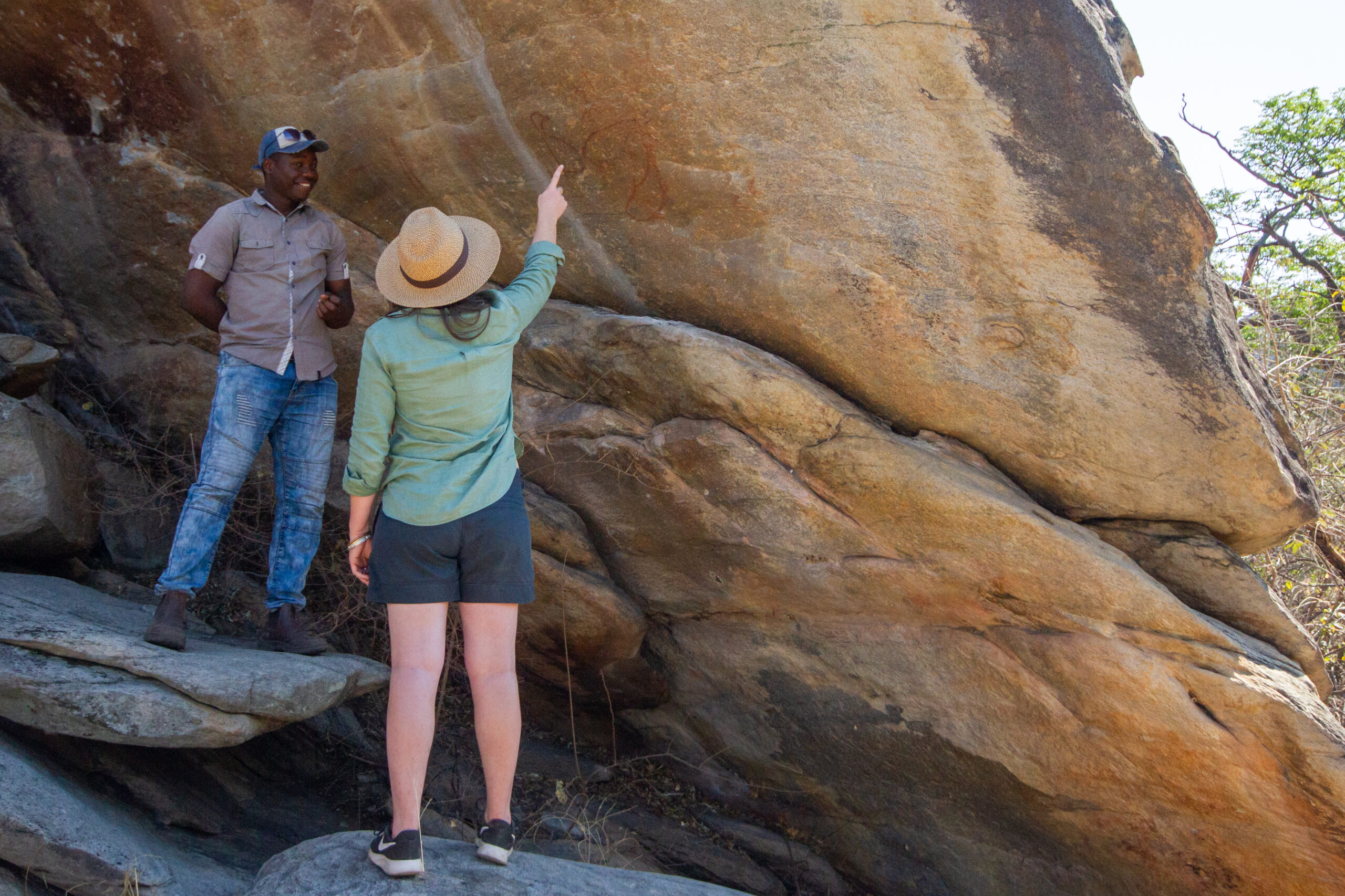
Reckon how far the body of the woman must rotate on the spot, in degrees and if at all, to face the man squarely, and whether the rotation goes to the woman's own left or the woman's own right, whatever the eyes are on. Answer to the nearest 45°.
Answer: approximately 45° to the woman's own left

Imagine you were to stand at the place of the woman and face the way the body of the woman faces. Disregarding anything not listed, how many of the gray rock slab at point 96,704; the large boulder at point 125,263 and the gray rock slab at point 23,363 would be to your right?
0

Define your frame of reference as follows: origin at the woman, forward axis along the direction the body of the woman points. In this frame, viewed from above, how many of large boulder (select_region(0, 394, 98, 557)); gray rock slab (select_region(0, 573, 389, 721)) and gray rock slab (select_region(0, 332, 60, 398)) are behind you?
0

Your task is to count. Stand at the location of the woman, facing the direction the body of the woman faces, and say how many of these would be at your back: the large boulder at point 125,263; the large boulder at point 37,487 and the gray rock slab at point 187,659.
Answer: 0

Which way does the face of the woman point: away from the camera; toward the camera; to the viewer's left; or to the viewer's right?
away from the camera

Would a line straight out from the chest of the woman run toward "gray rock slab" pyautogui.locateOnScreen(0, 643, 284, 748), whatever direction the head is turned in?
no

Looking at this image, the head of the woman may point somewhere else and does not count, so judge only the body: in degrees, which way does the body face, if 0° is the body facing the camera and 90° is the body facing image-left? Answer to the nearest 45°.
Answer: approximately 180°

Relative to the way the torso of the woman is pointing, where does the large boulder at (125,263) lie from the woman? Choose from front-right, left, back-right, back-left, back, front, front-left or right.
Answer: front-left

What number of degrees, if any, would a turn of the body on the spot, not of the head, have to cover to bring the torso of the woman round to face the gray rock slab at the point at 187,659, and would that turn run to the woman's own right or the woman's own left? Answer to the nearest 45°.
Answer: approximately 45° to the woman's own left

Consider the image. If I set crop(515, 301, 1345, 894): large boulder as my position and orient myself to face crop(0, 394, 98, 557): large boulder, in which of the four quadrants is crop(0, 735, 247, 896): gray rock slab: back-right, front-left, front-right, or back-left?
front-left

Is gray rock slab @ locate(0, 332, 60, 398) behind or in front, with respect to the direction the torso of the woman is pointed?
in front
